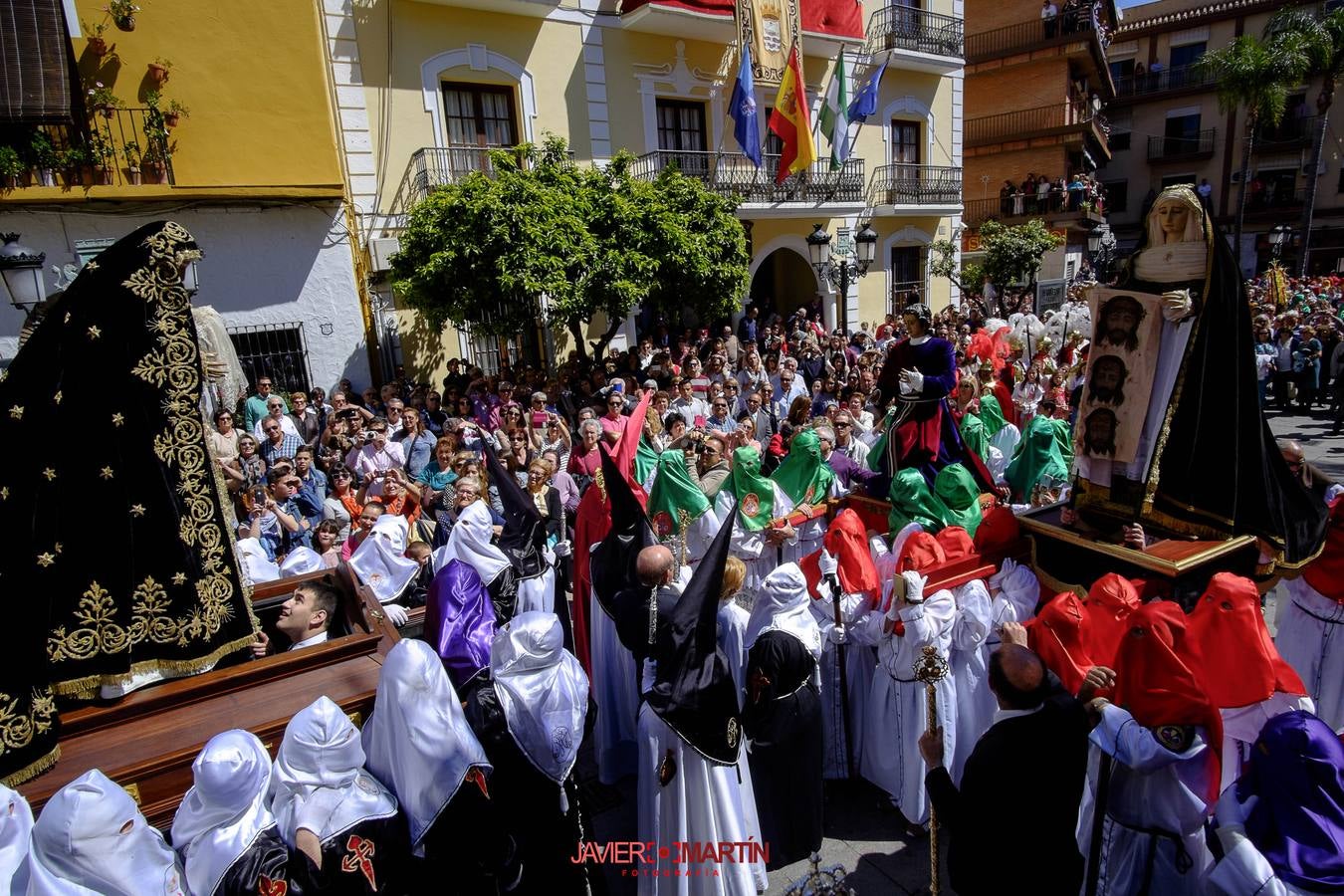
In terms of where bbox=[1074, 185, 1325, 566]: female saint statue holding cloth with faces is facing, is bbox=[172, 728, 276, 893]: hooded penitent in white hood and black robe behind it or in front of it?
in front

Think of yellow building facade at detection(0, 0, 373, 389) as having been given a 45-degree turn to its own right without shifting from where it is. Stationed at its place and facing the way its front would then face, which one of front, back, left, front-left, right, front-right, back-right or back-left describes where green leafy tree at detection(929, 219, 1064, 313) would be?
back-left

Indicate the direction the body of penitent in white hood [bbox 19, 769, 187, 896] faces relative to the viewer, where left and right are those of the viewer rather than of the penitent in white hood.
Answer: facing to the right of the viewer

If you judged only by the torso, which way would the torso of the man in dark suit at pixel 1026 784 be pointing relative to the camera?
away from the camera

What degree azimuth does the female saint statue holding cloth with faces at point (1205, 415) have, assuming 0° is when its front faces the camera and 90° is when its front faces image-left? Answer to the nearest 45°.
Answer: approximately 45°

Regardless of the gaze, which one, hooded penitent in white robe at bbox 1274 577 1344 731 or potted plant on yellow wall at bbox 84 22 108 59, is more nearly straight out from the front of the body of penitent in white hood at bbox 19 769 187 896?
the hooded penitent in white robe

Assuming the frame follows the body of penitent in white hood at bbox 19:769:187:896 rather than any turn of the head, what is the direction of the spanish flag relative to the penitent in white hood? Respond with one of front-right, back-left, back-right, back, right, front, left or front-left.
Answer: front-left

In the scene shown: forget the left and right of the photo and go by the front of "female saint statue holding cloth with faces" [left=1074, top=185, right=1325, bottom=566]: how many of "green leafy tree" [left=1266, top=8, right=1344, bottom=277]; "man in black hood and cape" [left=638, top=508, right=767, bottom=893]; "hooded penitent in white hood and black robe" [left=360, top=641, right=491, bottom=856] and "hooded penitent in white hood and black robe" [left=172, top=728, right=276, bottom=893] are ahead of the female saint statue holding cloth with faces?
3

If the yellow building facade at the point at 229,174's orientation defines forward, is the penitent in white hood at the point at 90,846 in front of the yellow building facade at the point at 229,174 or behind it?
in front

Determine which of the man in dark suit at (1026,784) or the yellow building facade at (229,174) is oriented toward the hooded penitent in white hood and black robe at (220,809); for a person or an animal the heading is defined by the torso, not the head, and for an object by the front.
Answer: the yellow building facade

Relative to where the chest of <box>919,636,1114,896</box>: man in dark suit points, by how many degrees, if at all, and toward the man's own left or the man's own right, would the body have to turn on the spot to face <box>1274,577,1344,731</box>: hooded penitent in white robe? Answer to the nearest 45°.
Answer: approximately 45° to the man's own right
